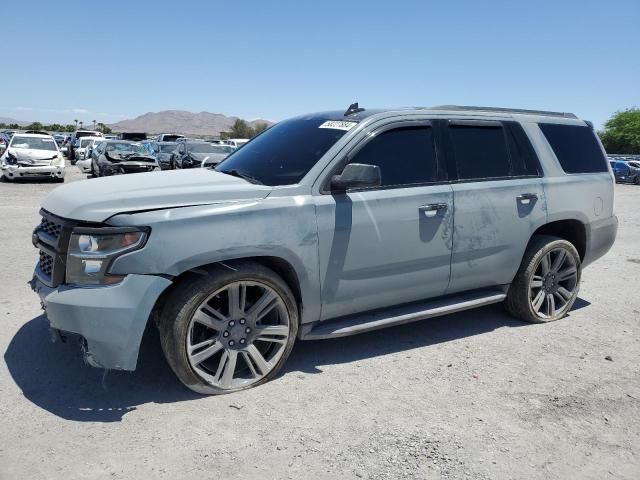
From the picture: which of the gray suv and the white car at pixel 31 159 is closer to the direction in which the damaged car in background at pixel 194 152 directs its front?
the gray suv

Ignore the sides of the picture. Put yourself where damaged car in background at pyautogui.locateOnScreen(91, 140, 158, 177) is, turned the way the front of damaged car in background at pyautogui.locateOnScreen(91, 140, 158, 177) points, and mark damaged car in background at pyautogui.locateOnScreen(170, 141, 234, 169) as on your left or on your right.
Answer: on your left

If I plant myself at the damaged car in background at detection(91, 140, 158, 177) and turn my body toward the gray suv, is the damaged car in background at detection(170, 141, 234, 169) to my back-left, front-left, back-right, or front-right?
back-left

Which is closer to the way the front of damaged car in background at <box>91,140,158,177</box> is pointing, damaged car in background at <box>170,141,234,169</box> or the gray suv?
the gray suv

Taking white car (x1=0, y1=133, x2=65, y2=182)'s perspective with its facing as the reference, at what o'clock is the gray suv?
The gray suv is roughly at 12 o'clock from the white car.

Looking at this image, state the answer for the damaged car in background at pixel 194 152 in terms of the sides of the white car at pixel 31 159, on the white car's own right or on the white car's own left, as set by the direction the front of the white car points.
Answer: on the white car's own left

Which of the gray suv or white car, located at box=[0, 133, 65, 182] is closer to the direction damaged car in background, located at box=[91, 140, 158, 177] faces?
the gray suv

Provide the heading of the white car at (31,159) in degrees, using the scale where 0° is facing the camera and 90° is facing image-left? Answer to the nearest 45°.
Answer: approximately 0°
